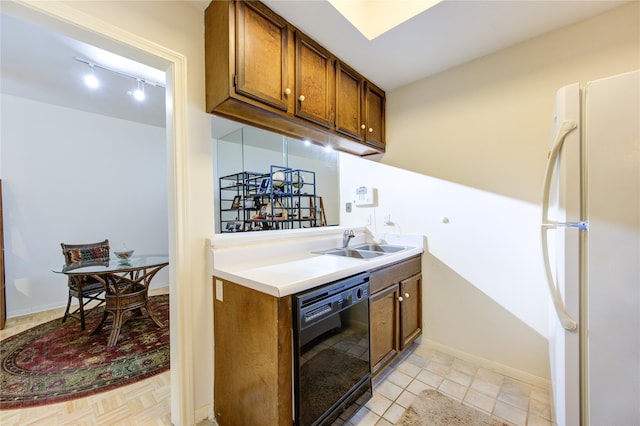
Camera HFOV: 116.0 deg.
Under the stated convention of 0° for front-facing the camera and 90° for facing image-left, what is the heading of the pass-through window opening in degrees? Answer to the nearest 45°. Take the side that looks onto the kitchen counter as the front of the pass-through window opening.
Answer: approximately 315°

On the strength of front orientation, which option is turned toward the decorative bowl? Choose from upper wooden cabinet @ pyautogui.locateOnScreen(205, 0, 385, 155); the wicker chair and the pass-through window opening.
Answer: the wicker chair

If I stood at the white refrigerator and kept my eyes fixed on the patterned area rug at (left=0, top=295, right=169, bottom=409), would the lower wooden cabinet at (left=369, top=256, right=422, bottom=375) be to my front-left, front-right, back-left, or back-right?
front-right

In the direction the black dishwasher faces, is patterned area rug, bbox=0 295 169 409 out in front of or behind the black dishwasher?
behind

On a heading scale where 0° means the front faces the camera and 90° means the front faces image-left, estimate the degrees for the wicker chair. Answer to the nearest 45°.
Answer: approximately 315°

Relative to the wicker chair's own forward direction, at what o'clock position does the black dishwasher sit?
The black dishwasher is roughly at 1 o'clock from the wicker chair.

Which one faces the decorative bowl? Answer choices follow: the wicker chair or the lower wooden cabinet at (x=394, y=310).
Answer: the wicker chair

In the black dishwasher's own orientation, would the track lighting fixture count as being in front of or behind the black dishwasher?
behind

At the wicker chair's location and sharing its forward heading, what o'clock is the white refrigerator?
The white refrigerator is roughly at 1 o'clock from the wicker chair.

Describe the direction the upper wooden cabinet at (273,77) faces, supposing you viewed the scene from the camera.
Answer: facing the viewer and to the right of the viewer

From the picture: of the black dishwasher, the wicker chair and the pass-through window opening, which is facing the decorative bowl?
the wicker chair

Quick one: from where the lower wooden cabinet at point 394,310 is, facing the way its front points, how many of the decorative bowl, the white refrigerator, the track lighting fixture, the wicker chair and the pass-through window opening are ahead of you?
1

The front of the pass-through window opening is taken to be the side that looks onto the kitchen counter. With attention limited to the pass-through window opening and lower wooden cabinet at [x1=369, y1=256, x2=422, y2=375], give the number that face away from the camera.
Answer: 0
